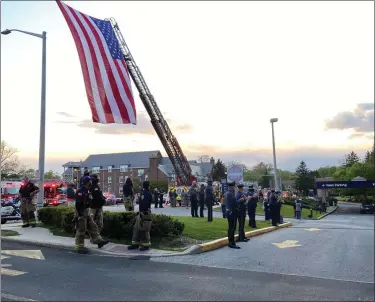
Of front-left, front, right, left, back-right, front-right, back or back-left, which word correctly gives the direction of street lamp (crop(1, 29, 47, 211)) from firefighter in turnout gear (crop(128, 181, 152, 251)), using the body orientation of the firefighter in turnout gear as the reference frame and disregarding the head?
front-right

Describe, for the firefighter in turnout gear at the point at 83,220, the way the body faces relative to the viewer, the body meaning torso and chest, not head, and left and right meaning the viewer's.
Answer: facing to the right of the viewer

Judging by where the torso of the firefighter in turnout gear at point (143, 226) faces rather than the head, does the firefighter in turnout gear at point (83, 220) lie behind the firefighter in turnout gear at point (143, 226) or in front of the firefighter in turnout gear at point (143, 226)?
in front

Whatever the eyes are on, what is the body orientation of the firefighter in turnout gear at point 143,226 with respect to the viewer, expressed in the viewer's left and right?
facing to the left of the viewer

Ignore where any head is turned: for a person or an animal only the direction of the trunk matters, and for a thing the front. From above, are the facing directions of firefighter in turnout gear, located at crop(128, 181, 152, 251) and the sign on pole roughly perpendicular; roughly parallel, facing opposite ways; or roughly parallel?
roughly perpendicular

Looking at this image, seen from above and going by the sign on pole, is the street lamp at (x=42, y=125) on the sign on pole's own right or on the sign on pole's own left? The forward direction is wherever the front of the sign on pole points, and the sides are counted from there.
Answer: on the sign on pole's own right

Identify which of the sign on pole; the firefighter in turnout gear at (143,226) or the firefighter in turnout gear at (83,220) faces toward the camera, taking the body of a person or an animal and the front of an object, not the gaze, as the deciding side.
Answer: the sign on pole

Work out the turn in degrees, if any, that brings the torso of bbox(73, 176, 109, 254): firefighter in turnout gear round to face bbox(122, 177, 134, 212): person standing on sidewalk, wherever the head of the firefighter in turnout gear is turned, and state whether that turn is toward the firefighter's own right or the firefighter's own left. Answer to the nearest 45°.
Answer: approximately 90° to the firefighter's own left

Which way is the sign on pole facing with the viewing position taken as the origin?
facing the viewer

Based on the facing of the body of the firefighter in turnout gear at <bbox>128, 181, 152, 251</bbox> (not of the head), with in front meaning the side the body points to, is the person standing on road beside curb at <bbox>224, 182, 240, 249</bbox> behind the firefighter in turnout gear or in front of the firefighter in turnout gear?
behind
